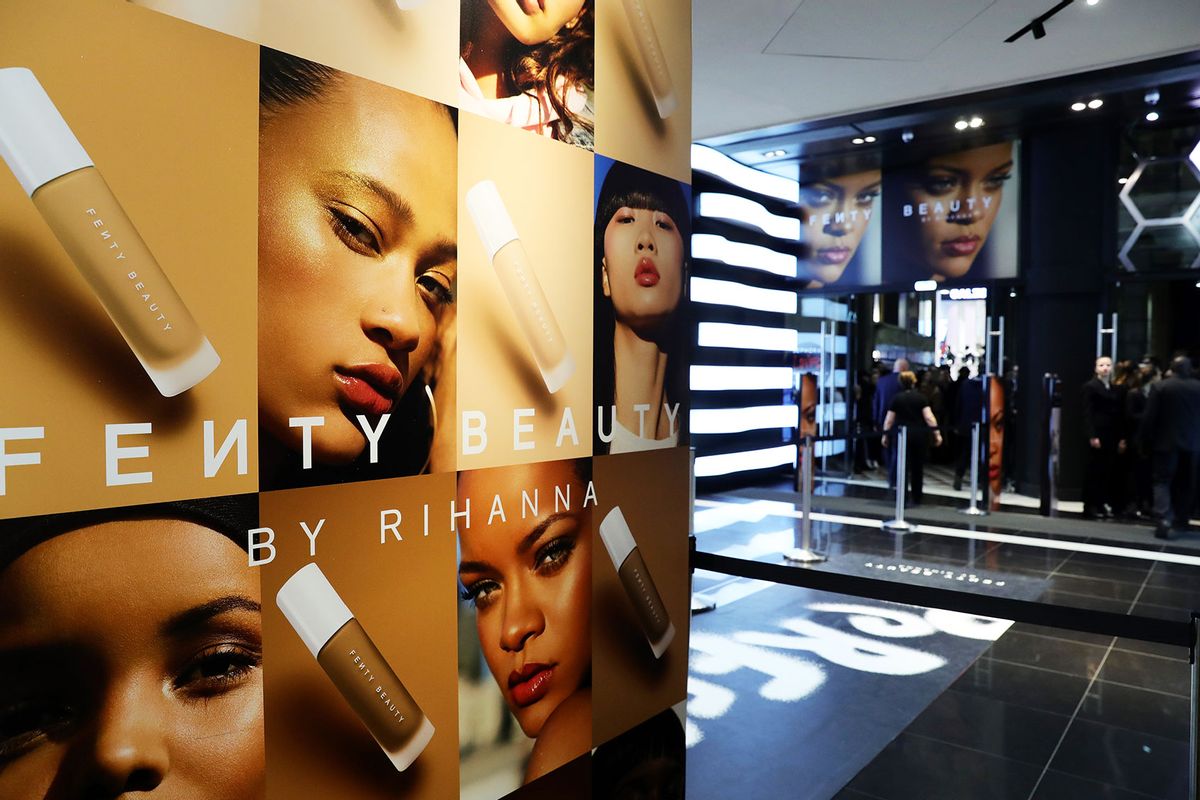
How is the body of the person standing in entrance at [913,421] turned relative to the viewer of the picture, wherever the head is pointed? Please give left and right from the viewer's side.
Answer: facing away from the viewer

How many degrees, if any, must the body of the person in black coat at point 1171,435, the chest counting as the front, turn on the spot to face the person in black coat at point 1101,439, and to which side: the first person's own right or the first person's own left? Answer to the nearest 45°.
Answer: approximately 45° to the first person's own left

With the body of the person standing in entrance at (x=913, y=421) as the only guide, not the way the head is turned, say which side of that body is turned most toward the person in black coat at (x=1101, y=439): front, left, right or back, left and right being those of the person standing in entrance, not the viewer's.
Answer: right

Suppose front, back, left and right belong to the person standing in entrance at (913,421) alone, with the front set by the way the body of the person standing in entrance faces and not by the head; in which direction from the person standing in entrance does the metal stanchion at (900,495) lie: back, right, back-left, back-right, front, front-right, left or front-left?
back

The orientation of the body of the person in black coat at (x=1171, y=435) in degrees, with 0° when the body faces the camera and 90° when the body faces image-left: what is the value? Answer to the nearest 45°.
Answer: approximately 180°

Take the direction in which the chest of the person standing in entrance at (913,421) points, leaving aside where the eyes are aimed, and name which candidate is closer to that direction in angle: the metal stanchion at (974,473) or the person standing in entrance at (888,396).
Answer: the person standing in entrance
